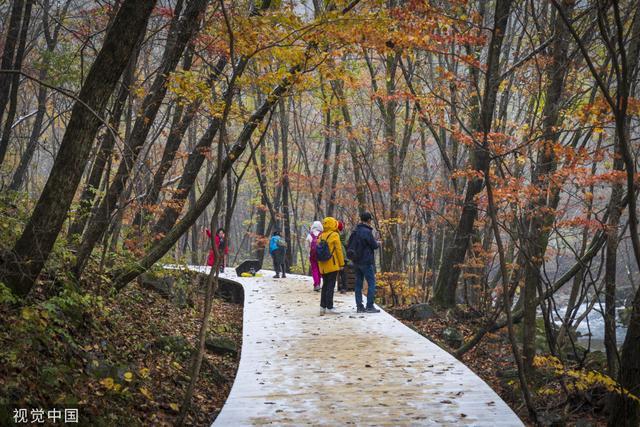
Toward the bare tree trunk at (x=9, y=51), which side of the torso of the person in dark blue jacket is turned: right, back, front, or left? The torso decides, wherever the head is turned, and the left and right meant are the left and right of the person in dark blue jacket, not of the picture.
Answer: back

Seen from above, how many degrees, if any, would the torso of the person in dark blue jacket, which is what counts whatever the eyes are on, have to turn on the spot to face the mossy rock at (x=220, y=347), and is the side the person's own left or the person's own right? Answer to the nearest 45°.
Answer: approximately 180°

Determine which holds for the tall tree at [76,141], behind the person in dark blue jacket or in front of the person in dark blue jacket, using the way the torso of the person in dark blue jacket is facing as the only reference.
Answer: behind

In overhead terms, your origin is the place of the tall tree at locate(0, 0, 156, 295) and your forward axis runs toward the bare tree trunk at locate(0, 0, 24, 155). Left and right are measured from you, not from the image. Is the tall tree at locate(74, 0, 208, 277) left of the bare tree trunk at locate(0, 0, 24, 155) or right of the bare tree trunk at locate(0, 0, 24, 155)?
right

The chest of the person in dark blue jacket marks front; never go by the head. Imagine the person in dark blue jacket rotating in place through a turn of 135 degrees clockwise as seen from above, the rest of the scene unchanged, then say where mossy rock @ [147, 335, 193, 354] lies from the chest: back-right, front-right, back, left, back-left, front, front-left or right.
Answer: front-right

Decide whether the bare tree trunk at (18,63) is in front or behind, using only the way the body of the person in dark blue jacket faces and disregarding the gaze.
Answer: behind
